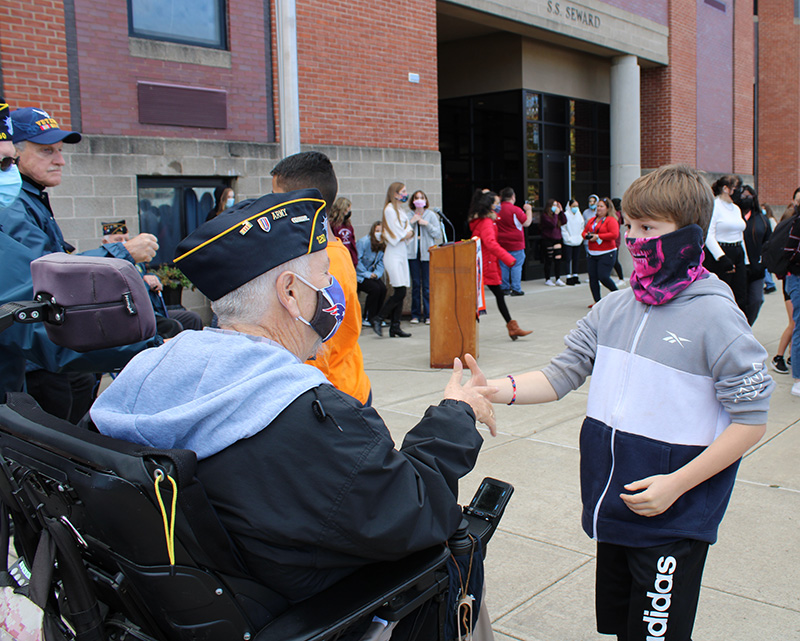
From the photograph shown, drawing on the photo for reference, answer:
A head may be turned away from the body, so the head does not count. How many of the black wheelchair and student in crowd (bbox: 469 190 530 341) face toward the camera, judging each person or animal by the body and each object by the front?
0

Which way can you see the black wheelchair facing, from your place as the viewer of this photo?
facing away from the viewer and to the right of the viewer

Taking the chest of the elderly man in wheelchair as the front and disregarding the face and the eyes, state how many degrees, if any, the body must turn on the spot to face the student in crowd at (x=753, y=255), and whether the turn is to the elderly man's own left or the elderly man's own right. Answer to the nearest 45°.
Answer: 0° — they already face them

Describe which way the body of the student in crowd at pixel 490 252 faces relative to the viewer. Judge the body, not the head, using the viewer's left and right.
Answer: facing to the right of the viewer

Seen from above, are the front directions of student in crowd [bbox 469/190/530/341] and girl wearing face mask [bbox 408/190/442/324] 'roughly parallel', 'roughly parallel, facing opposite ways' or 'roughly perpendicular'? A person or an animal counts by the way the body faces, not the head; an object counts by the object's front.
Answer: roughly perpendicular

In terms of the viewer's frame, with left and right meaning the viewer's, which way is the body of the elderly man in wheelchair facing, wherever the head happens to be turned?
facing away from the viewer and to the right of the viewer
